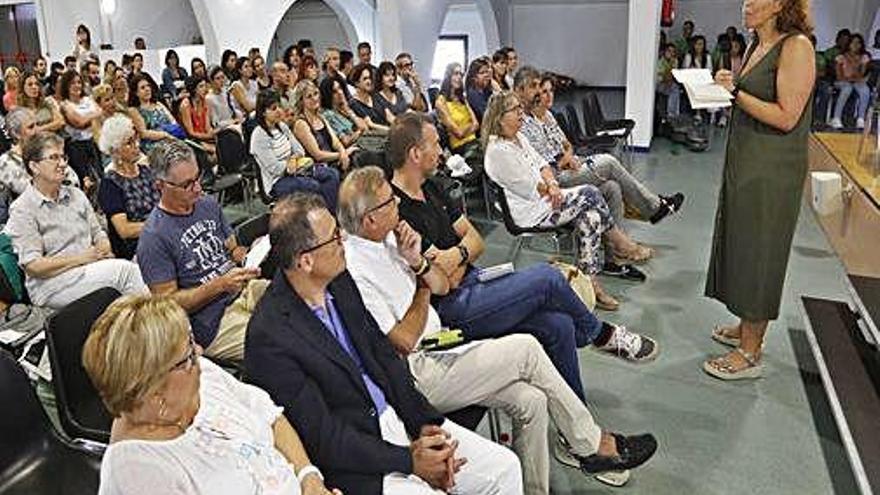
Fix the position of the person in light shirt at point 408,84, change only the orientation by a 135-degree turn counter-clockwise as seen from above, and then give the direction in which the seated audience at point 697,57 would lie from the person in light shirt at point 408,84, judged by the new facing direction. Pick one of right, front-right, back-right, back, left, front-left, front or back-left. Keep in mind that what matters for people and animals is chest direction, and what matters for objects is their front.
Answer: front-right

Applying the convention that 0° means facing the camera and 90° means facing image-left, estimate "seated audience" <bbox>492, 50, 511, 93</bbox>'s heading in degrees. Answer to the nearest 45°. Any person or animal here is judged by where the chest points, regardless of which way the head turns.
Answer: approximately 315°

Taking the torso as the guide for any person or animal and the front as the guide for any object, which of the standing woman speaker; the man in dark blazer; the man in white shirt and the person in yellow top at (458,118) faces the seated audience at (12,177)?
the standing woman speaker

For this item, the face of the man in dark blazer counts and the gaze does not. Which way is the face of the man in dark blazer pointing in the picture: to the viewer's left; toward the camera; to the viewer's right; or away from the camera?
to the viewer's right

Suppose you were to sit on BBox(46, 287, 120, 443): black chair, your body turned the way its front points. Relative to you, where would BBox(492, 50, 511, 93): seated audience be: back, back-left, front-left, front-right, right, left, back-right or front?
left

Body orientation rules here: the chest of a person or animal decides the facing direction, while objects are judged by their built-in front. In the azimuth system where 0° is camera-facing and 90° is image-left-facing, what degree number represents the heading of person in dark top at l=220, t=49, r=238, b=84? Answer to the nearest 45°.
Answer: approximately 315°

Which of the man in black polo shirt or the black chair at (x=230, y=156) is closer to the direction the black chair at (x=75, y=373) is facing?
the man in black polo shirt

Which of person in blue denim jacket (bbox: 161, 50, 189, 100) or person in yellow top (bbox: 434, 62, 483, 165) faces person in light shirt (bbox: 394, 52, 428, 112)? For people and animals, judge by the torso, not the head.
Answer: person in blue denim jacket (bbox: 161, 50, 189, 100)

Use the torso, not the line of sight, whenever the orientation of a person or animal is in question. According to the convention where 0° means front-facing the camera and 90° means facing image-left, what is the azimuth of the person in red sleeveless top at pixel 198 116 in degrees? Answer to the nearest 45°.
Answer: approximately 315°

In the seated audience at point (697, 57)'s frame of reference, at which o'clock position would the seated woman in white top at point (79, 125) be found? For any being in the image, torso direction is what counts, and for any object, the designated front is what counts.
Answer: the seated woman in white top at point (79, 125) is roughly at 1 o'clock from the seated audience at point (697, 57).

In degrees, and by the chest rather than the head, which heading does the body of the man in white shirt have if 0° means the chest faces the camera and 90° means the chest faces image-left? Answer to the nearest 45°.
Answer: approximately 270°

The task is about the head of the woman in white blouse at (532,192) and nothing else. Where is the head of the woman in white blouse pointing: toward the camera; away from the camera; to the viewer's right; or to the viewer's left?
to the viewer's right

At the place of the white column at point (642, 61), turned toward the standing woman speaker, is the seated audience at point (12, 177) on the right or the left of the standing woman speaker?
right

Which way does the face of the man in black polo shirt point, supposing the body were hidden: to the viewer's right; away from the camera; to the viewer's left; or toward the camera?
to the viewer's right

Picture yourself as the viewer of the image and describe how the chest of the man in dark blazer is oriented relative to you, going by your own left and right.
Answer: facing the viewer and to the right of the viewer
